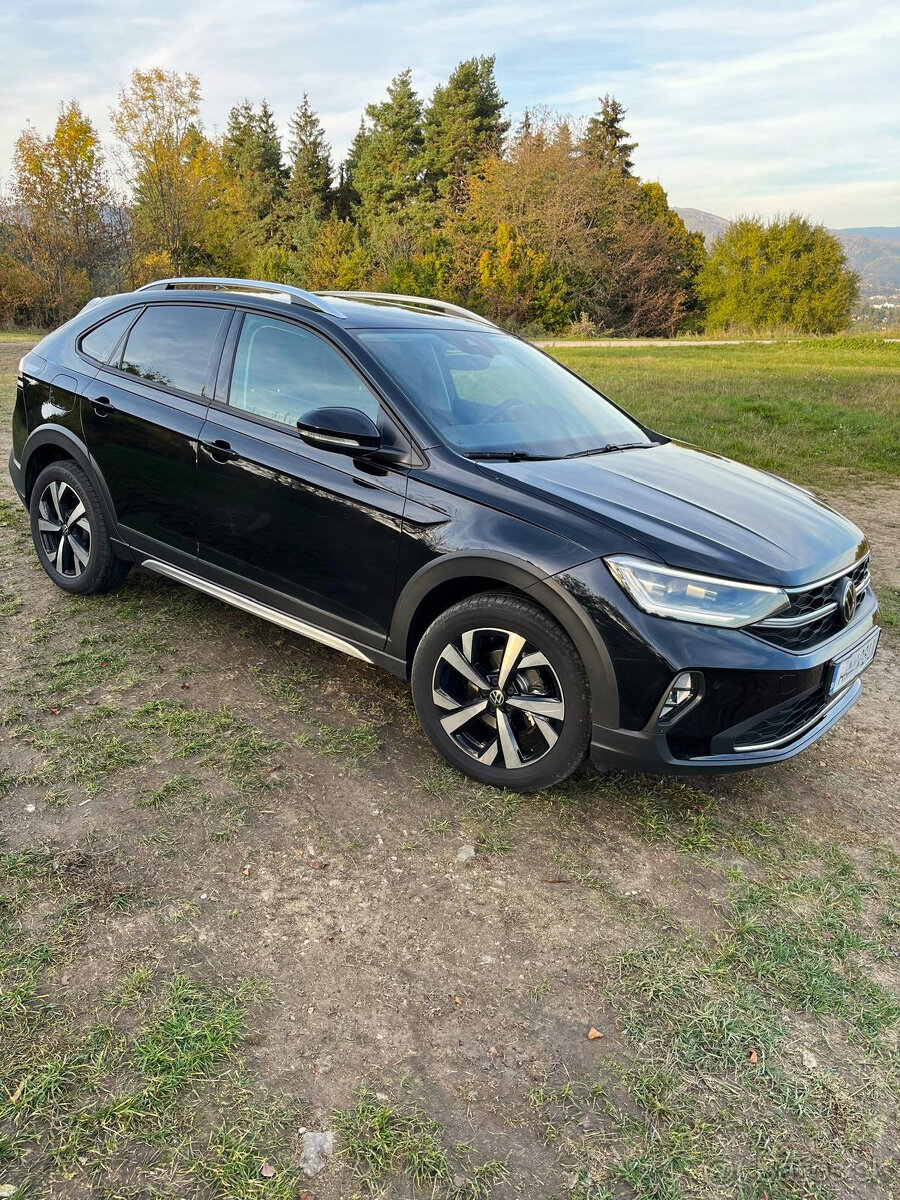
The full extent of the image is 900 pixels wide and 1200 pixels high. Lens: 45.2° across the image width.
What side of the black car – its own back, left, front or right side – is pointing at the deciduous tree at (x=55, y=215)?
back

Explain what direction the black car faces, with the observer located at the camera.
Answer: facing the viewer and to the right of the viewer

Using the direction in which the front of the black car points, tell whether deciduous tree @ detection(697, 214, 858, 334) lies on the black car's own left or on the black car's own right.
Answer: on the black car's own left
